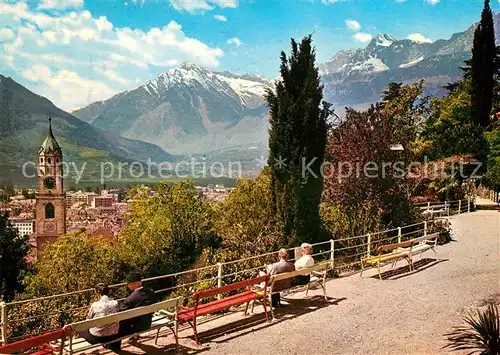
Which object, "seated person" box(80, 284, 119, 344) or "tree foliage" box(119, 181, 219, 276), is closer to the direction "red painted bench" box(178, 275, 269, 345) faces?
the tree foliage

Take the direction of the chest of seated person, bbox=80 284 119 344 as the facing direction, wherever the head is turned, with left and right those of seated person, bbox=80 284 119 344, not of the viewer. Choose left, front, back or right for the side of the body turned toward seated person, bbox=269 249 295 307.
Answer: right

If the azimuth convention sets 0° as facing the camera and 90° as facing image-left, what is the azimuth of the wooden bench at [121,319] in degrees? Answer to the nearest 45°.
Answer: approximately 135°

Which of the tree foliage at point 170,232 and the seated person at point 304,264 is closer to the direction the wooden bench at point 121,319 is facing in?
the tree foliage

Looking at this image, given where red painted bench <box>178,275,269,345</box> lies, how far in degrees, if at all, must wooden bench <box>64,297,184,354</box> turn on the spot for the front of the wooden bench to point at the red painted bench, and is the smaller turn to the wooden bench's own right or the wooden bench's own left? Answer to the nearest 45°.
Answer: approximately 90° to the wooden bench's own right

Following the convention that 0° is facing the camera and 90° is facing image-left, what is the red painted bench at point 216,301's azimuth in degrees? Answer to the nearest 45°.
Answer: approximately 135°

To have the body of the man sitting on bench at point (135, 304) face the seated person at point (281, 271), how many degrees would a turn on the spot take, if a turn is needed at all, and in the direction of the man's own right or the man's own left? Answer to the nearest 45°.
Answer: approximately 90° to the man's own right

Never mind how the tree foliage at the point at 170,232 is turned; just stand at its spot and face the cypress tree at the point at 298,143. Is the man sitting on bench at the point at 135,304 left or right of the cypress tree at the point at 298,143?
right
